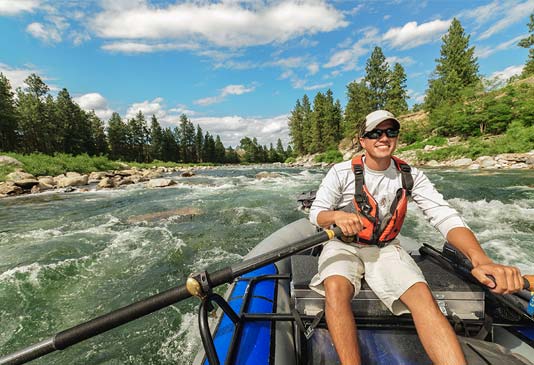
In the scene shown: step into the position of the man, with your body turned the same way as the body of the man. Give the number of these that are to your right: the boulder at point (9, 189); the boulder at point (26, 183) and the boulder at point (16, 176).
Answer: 3

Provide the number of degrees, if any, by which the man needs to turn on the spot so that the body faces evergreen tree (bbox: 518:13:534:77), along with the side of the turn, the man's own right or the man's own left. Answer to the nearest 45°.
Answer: approximately 180°

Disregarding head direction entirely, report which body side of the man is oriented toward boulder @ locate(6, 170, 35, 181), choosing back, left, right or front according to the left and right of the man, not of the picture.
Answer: right

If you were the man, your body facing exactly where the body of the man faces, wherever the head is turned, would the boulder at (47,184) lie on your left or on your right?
on your right

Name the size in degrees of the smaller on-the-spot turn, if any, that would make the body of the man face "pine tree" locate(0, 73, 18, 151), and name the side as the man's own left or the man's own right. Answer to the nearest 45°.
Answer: approximately 90° to the man's own right

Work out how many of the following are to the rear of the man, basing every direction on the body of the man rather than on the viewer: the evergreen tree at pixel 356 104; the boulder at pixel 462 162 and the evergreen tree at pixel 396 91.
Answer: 3

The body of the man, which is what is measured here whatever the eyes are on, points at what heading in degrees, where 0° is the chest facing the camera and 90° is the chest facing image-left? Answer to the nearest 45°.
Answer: approximately 0°

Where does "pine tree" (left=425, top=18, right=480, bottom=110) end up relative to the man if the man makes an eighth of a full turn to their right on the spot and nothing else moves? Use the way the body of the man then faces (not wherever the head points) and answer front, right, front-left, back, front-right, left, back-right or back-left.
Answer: back-right

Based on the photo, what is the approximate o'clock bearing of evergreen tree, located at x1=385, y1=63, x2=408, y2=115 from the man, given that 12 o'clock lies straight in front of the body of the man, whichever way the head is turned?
The evergreen tree is roughly at 6 o'clock from the man.

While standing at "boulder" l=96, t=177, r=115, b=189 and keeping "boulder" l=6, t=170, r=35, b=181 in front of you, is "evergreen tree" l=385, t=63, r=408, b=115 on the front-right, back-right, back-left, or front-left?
back-right

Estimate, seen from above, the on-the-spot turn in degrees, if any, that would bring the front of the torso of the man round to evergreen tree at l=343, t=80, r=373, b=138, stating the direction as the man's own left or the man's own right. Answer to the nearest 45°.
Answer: approximately 180°

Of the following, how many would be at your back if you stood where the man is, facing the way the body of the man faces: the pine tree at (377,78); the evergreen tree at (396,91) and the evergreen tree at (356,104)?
3
